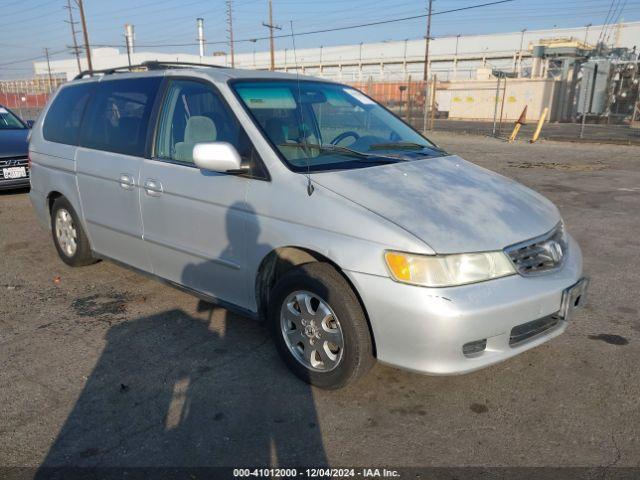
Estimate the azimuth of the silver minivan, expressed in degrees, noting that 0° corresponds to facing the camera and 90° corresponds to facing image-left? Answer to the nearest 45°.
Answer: approximately 315°
